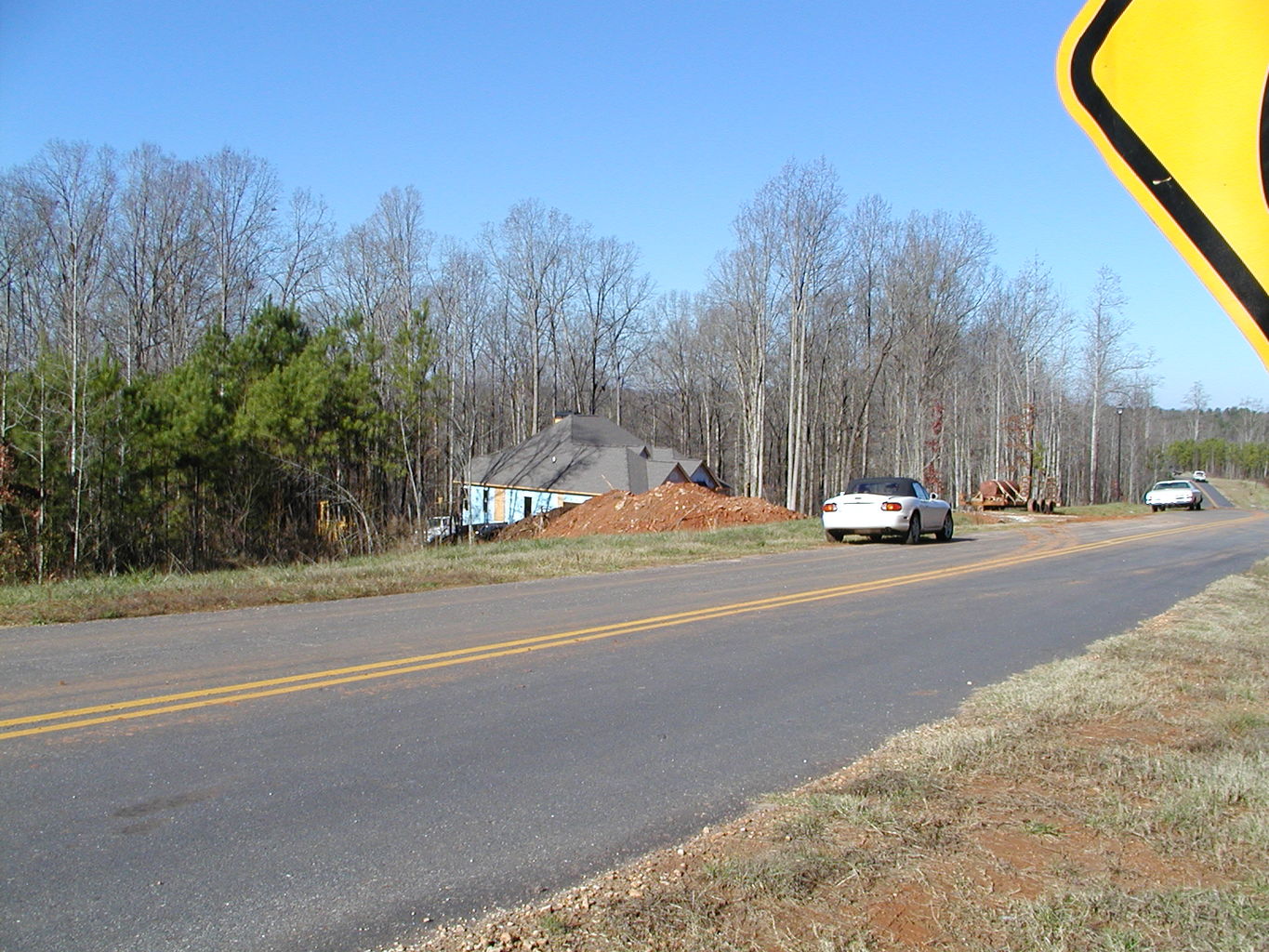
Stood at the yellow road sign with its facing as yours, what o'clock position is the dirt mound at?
The dirt mound is roughly at 5 o'clock from the yellow road sign.

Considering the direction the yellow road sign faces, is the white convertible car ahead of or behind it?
behind

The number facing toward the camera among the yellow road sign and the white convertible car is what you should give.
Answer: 1

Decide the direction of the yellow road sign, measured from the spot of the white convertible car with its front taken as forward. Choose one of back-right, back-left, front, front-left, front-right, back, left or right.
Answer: back-right

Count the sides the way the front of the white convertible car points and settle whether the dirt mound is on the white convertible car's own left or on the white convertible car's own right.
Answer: on the white convertible car's own left

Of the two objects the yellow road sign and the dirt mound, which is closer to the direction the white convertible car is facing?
the dirt mound

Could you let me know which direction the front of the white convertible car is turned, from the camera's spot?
facing away from the viewer and to the right of the viewer
